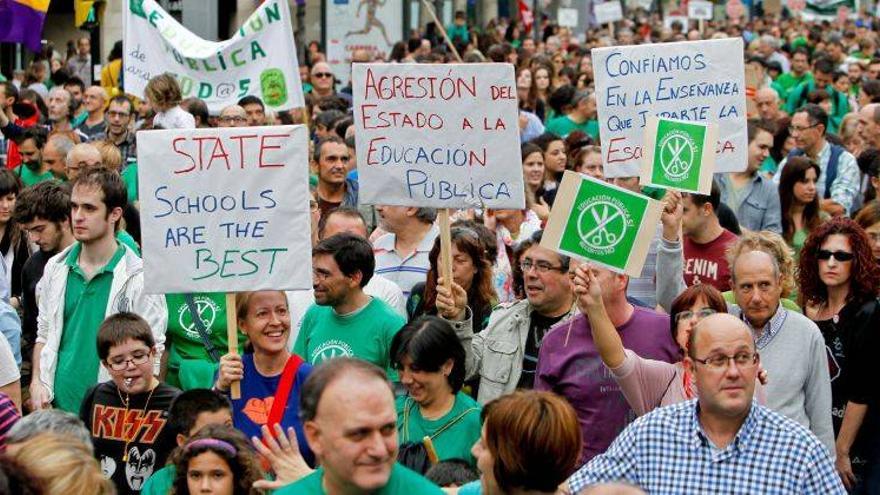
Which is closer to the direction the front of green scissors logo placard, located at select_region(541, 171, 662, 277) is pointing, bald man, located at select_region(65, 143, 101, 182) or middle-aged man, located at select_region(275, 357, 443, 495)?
the middle-aged man

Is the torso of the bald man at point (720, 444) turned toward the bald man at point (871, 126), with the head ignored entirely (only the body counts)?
no

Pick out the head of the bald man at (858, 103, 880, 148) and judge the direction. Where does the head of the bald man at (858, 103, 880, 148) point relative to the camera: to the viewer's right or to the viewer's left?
to the viewer's left

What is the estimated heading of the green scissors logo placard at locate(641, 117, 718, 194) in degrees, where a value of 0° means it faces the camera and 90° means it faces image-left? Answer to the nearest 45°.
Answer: approximately 0°

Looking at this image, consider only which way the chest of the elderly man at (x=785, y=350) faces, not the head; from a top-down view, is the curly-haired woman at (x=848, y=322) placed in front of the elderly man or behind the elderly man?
behind

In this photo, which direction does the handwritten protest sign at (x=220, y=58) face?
toward the camera

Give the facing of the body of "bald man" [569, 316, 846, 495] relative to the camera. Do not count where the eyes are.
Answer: toward the camera

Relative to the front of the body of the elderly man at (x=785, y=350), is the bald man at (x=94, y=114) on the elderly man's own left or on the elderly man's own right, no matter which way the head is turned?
on the elderly man's own right

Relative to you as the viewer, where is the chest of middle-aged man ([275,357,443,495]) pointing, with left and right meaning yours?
facing the viewer and to the right of the viewer

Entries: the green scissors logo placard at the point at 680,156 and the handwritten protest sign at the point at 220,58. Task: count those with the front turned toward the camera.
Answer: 2

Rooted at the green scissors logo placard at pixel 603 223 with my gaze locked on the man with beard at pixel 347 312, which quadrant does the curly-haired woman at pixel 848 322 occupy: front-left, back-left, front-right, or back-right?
back-right

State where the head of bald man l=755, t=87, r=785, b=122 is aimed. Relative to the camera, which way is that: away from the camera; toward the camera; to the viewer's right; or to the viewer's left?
toward the camera

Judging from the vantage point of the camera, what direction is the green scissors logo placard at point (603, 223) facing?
facing the viewer

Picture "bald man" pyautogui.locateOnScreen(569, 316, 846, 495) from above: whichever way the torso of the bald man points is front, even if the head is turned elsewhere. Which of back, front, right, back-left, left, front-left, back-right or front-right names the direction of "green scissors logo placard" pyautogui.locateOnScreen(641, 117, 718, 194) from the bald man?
back

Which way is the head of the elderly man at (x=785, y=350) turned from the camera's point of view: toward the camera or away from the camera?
toward the camera

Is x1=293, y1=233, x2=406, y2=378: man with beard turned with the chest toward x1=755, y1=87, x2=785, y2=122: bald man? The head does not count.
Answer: no
